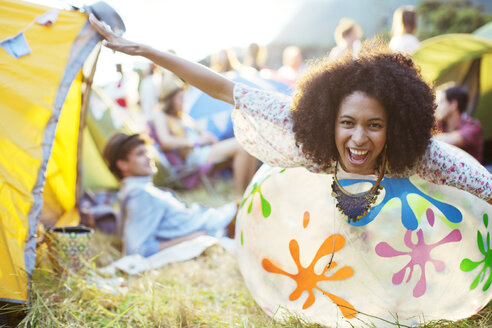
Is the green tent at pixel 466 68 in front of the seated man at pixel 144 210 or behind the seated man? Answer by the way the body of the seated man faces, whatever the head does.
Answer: in front

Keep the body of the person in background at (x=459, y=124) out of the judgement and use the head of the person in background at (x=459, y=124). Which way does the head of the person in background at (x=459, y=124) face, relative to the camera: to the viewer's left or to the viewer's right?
to the viewer's left

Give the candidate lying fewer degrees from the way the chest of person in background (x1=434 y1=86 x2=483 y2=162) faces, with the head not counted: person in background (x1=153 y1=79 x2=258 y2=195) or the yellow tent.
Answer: the person in background

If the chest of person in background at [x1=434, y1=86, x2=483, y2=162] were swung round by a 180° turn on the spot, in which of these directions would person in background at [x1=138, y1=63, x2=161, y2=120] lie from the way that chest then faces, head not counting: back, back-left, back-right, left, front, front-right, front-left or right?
back

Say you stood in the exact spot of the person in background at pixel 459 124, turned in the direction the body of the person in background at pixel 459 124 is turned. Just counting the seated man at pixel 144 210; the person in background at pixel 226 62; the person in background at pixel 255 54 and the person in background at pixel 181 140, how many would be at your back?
0

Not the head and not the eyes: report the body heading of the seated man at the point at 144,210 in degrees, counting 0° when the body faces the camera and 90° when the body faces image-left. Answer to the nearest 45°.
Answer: approximately 270°

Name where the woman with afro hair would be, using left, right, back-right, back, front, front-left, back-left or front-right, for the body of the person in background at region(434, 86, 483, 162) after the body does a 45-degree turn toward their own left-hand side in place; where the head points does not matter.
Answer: front-left

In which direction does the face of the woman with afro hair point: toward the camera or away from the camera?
toward the camera

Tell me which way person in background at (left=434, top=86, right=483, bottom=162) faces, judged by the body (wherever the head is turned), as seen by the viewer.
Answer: to the viewer's left

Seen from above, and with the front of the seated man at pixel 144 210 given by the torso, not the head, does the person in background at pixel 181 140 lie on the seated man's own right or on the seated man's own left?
on the seated man's own left

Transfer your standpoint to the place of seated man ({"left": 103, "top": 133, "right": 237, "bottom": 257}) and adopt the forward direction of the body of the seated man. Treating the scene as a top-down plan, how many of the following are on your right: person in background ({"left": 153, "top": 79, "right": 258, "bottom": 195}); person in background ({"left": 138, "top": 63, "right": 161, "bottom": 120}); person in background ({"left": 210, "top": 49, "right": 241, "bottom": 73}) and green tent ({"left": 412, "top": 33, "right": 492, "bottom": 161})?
0

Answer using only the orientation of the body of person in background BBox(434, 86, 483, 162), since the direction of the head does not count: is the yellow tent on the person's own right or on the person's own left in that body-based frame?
on the person's own left

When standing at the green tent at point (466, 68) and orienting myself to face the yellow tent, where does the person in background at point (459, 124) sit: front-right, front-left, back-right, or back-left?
front-left

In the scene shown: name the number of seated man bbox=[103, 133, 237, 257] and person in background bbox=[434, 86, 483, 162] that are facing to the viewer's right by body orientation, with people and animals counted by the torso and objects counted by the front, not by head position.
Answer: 1
